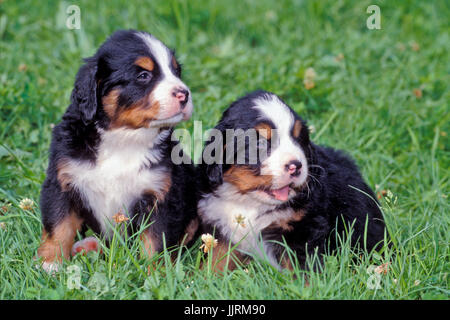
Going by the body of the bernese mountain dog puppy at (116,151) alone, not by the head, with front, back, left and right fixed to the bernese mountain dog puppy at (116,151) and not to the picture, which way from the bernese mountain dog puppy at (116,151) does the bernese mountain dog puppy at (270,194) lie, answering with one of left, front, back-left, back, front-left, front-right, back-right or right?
left

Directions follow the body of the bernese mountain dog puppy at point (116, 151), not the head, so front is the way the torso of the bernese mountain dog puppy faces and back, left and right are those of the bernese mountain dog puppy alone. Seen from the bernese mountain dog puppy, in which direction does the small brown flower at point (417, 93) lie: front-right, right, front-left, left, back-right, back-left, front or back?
back-left

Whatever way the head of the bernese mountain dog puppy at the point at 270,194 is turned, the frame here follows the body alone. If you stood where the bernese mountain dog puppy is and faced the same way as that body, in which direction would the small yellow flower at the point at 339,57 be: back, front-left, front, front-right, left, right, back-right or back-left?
back-right

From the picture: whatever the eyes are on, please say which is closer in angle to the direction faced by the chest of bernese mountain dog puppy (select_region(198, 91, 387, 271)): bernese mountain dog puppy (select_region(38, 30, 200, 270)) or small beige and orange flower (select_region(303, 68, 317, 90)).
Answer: the bernese mountain dog puppy

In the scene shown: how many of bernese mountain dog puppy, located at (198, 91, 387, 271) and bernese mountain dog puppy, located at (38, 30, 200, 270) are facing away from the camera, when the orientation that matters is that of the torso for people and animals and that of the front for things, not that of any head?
0

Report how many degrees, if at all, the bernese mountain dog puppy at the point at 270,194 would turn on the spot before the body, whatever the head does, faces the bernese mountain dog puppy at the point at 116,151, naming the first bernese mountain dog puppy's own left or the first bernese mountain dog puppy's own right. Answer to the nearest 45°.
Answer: approximately 45° to the first bernese mountain dog puppy's own right

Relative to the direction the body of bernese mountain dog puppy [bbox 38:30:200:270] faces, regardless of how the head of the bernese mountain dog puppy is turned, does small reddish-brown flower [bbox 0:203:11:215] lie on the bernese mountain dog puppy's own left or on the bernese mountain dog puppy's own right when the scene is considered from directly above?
on the bernese mountain dog puppy's own right

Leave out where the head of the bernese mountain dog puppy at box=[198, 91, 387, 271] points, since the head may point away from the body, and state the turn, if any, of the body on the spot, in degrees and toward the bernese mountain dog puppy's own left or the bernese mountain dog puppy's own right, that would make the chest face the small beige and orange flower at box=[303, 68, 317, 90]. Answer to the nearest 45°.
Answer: approximately 135° to the bernese mountain dog puppy's own right

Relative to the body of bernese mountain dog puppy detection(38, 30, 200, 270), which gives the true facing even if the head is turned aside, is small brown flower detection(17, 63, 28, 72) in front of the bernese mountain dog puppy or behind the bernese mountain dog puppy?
behind

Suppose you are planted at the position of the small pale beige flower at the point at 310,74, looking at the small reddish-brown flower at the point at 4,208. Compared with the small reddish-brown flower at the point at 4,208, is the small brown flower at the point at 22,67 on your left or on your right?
right

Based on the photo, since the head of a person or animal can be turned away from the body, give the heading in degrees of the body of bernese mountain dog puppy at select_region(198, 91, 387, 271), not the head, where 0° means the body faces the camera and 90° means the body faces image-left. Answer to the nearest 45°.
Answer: approximately 45°
